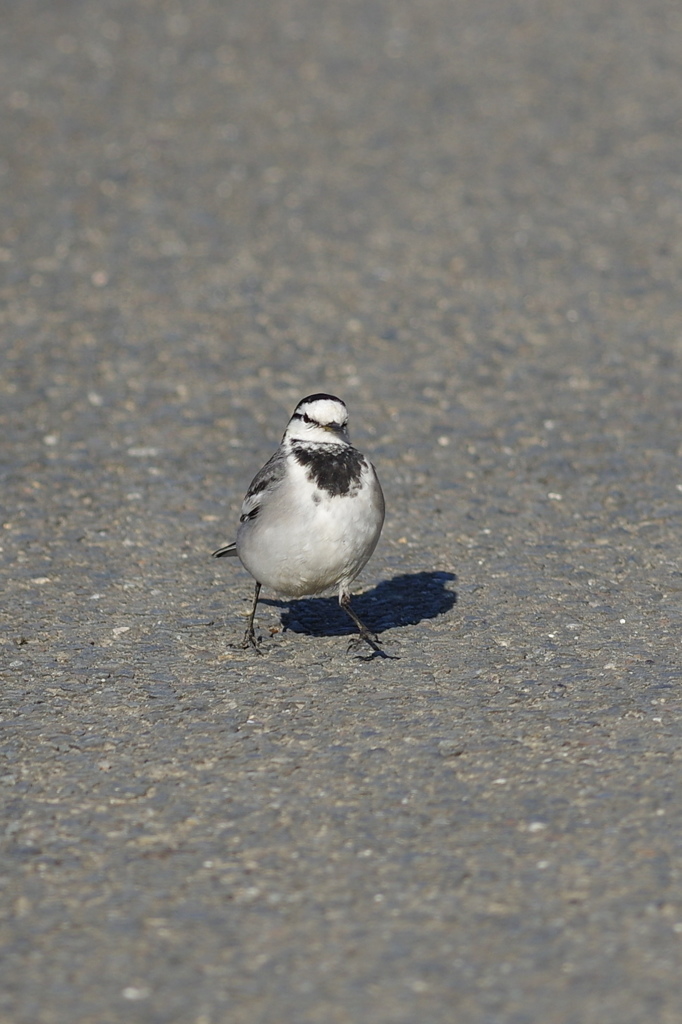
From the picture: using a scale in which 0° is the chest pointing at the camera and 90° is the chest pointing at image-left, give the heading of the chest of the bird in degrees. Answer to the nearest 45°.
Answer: approximately 315°
